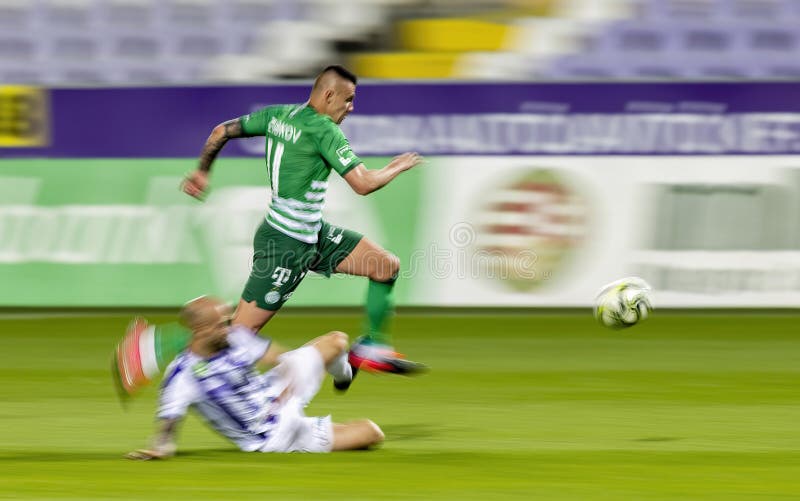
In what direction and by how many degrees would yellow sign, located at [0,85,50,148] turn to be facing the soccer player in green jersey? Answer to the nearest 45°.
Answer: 0° — it already faces them

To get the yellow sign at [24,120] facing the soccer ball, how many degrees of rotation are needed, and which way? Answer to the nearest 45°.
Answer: approximately 45° to its left

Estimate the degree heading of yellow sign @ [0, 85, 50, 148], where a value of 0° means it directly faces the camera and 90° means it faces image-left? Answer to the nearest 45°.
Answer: approximately 0°

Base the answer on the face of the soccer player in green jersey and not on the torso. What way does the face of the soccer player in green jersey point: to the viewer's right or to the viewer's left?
to the viewer's right

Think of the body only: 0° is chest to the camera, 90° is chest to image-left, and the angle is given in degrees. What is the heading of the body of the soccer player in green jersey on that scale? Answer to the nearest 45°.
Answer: approximately 225°

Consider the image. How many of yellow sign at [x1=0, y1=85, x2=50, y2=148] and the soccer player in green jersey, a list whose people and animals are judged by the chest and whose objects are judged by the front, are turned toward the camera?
1
